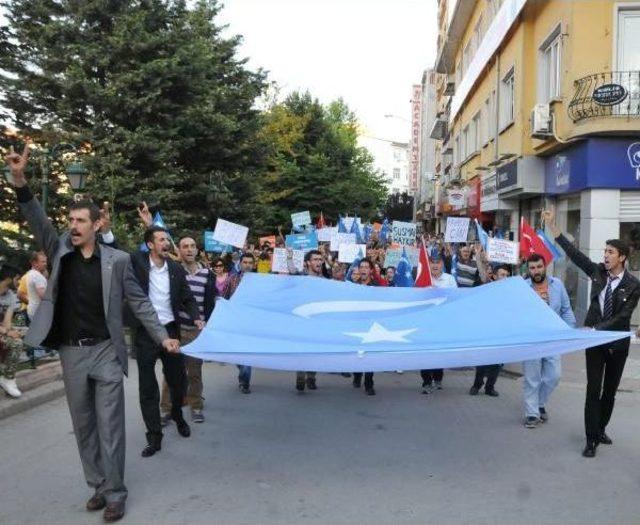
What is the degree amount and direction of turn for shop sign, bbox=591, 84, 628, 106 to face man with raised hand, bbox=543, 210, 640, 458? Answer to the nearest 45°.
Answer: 0° — it already faces them

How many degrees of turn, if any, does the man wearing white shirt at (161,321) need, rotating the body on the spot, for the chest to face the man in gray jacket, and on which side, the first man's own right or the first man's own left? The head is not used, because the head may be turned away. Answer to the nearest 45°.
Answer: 0° — they already face them

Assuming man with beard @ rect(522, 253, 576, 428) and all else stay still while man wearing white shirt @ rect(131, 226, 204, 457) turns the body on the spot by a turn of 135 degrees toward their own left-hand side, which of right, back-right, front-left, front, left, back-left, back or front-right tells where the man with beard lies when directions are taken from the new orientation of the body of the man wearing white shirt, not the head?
front-right

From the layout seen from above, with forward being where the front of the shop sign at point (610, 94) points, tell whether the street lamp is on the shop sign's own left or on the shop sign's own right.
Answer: on the shop sign's own right

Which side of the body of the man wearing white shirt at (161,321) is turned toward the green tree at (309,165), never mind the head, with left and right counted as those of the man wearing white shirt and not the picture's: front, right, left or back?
back

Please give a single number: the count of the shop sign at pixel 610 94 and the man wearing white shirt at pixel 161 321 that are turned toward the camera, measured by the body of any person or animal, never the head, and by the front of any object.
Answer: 2

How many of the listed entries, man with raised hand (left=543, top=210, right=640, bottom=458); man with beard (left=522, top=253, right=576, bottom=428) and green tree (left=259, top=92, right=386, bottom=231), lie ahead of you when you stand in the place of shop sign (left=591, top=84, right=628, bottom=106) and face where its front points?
2

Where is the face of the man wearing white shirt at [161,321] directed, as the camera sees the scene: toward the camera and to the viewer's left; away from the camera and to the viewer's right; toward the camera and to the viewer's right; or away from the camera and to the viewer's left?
toward the camera and to the viewer's right

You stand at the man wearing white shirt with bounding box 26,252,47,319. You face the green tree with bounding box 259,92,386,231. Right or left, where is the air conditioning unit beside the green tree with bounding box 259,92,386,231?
right

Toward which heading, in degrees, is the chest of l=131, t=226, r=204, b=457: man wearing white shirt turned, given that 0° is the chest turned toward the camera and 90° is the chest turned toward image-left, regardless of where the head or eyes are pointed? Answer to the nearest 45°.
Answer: approximately 0°
